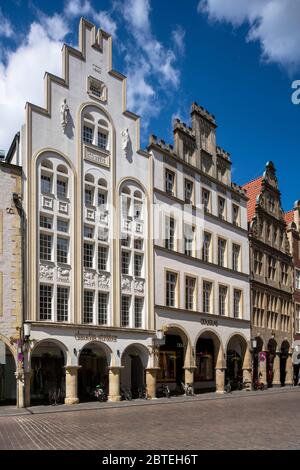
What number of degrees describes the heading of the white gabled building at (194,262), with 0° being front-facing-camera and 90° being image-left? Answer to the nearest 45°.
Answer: approximately 315°

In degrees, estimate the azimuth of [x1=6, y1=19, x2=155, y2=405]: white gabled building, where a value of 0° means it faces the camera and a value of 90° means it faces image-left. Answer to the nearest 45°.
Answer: approximately 315°
